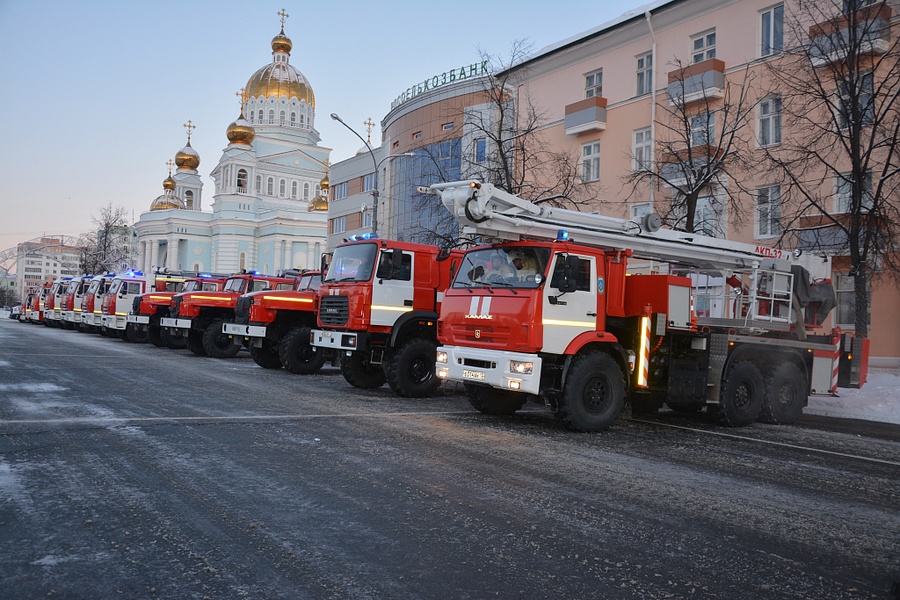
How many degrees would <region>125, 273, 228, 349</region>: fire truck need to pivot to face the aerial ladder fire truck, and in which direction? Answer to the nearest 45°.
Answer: approximately 45° to its left

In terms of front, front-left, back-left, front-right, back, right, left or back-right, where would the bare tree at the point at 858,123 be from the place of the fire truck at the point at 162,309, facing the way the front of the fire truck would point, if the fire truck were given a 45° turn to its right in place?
back-left

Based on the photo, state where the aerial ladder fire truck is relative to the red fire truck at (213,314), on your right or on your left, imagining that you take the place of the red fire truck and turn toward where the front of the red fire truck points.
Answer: on your left

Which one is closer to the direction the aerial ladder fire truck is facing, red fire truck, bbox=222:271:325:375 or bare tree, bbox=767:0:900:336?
the red fire truck

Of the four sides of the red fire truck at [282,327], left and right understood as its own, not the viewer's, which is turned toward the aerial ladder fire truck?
left

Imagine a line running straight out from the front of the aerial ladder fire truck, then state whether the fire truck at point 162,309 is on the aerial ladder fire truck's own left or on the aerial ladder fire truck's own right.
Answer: on the aerial ladder fire truck's own right

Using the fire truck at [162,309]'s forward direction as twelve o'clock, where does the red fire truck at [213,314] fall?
The red fire truck is roughly at 10 o'clock from the fire truck.

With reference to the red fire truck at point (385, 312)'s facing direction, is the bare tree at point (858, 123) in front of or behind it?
behind

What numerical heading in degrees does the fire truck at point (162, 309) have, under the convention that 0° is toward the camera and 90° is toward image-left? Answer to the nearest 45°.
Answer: approximately 45°
